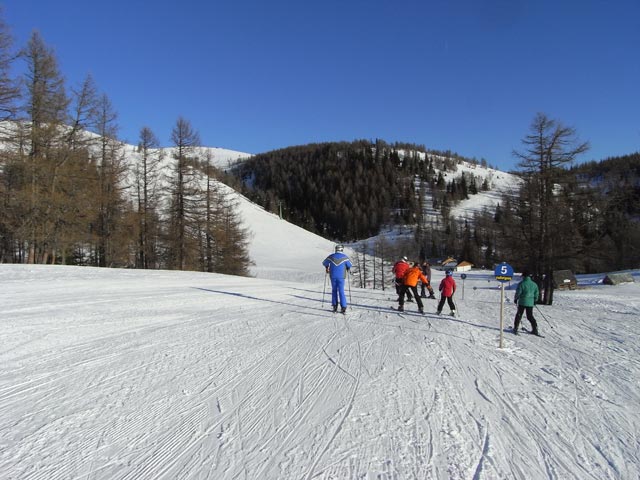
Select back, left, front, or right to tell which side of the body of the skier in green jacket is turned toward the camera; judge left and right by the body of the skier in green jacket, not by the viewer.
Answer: back

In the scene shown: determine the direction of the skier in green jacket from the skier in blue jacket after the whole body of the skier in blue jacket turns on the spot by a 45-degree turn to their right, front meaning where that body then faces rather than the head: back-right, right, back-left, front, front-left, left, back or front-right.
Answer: front-right

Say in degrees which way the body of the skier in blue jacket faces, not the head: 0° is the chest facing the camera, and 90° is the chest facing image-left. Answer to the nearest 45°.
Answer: approximately 180°
